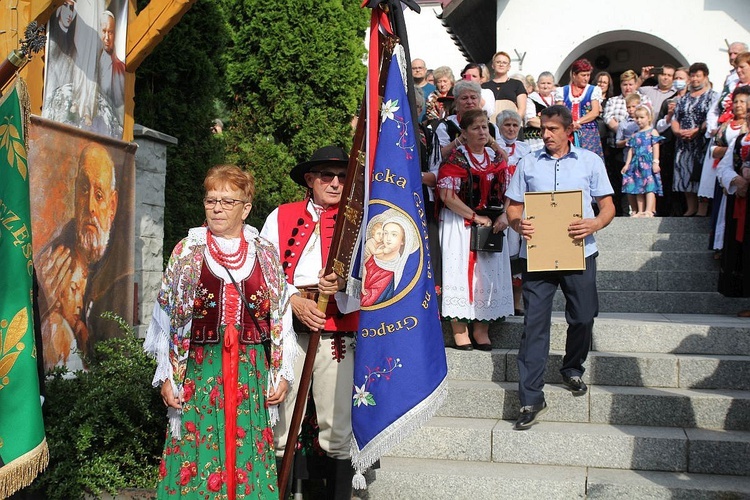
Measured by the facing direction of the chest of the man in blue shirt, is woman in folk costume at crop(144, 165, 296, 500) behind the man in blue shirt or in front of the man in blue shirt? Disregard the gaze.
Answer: in front

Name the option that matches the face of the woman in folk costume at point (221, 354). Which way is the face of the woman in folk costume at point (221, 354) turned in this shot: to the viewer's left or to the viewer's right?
to the viewer's left

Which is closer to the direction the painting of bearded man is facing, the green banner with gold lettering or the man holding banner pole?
the man holding banner pole

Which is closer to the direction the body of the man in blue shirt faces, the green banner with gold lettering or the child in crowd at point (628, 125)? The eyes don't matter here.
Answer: the green banner with gold lettering

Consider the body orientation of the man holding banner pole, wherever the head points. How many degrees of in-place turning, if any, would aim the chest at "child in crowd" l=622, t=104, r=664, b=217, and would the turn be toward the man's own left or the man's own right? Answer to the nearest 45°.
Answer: approximately 90° to the man's own left

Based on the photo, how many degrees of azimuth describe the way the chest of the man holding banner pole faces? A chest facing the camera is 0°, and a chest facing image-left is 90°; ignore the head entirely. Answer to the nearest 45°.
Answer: approximately 315°

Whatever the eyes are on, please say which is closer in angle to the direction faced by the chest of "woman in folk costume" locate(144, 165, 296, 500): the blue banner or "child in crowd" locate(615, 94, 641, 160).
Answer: the blue banner

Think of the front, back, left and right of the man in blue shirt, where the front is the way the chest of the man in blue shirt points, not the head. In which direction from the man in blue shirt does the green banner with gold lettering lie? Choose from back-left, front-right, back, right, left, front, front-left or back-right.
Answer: front-right
